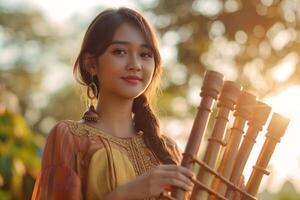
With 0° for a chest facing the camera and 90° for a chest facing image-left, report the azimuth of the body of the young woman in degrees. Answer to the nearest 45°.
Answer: approximately 315°
